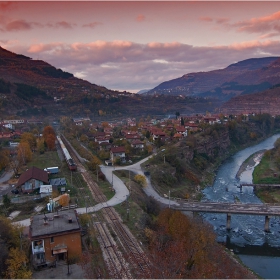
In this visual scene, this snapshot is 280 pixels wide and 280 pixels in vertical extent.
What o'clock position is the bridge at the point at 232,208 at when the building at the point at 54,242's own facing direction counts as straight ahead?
The bridge is roughly at 8 o'clock from the building.

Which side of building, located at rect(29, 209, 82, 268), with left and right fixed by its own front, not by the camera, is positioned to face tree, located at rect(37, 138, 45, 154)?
back

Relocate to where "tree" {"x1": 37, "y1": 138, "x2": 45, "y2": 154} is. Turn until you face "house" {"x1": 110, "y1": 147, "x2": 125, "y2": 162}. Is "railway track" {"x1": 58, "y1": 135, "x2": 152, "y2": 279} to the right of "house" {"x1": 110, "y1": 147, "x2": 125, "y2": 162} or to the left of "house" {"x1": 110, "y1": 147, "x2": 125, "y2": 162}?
right

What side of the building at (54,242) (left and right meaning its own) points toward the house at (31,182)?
back

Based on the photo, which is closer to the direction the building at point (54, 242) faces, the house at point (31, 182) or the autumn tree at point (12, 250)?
the autumn tree

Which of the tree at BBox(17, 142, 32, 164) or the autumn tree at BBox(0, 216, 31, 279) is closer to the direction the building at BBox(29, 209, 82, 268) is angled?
the autumn tree

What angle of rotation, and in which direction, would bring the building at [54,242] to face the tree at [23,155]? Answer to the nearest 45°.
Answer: approximately 180°

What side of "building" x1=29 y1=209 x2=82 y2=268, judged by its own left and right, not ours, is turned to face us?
front

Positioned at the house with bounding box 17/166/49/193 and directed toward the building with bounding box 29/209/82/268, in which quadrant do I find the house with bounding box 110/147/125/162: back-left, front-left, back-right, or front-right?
back-left

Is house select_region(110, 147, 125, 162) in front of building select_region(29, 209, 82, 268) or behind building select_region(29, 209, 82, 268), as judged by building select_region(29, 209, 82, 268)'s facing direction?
behind

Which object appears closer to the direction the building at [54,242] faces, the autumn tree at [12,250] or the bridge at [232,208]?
the autumn tree

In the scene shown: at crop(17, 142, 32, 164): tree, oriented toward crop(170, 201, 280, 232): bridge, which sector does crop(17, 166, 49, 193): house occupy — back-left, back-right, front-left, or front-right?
front-right

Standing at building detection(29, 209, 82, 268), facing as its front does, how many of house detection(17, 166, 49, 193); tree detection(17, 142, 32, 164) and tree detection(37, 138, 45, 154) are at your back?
3

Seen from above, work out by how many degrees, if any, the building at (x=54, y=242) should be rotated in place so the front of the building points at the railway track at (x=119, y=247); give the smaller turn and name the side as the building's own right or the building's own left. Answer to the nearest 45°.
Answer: approximately 90° to the building's own left
